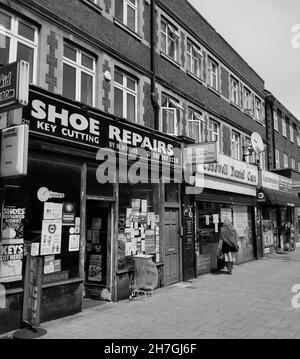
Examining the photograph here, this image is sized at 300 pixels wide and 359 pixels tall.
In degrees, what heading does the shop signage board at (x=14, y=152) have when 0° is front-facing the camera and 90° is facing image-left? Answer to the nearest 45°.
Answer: approximately 45°

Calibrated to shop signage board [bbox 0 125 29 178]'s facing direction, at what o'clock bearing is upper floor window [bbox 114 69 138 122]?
The upper floor window is roughly at 6 o'clock from the shop signage board.

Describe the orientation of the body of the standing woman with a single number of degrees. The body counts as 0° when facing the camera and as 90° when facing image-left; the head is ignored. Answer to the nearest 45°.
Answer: approximately 180°

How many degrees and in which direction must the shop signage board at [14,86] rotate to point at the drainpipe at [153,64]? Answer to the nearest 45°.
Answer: approximately 180°

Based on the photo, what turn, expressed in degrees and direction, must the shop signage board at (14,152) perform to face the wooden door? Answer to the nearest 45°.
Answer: approximately 180°

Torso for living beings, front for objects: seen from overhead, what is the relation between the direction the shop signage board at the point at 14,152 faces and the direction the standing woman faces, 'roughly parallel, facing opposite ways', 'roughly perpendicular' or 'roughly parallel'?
roughly parallel, facing opposite ways

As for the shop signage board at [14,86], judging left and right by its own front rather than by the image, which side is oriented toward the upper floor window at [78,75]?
back

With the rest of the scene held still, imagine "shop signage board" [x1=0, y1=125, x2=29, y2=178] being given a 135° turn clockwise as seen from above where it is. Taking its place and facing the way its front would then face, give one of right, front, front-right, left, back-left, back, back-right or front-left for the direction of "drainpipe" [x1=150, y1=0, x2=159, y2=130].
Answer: front-right

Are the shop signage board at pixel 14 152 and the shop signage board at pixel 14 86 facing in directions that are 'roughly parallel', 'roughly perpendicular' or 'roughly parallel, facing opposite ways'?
roughly parallel

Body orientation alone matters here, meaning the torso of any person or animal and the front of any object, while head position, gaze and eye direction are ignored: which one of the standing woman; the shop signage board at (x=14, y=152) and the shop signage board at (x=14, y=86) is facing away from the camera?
the standing woman
